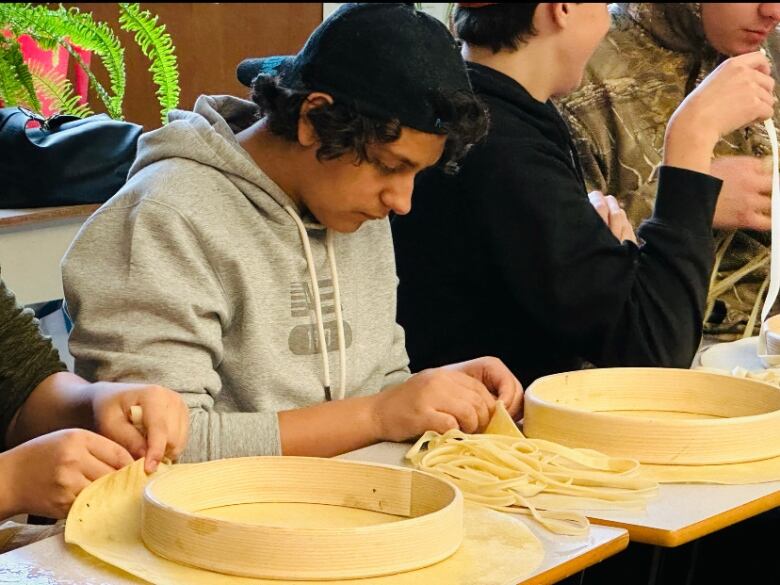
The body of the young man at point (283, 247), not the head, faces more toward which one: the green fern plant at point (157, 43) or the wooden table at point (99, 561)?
the wooden table

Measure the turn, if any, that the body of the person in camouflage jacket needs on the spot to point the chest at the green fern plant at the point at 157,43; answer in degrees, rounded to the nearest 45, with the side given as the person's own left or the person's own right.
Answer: approximately 180°

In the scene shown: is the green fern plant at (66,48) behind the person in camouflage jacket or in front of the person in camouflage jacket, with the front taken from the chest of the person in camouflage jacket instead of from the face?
behind

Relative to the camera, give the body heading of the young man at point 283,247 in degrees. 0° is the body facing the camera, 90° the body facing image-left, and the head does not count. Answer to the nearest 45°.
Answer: approximately 315°

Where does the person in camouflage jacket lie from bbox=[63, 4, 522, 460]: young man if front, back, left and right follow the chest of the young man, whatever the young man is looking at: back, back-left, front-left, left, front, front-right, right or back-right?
left

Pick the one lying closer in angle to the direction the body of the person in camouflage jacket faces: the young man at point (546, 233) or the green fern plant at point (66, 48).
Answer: the young man

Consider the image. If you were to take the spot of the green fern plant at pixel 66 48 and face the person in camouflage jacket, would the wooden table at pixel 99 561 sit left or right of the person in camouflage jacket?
right

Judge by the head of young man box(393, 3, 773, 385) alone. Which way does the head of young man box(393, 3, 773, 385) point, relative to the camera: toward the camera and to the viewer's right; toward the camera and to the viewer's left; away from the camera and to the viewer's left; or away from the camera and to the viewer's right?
away from the camera and to the viewer's right

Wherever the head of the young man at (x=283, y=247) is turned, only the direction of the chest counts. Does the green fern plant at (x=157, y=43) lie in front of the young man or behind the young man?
behind

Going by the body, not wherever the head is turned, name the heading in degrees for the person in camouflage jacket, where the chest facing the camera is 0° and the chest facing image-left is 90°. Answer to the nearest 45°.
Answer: approximately 315°
